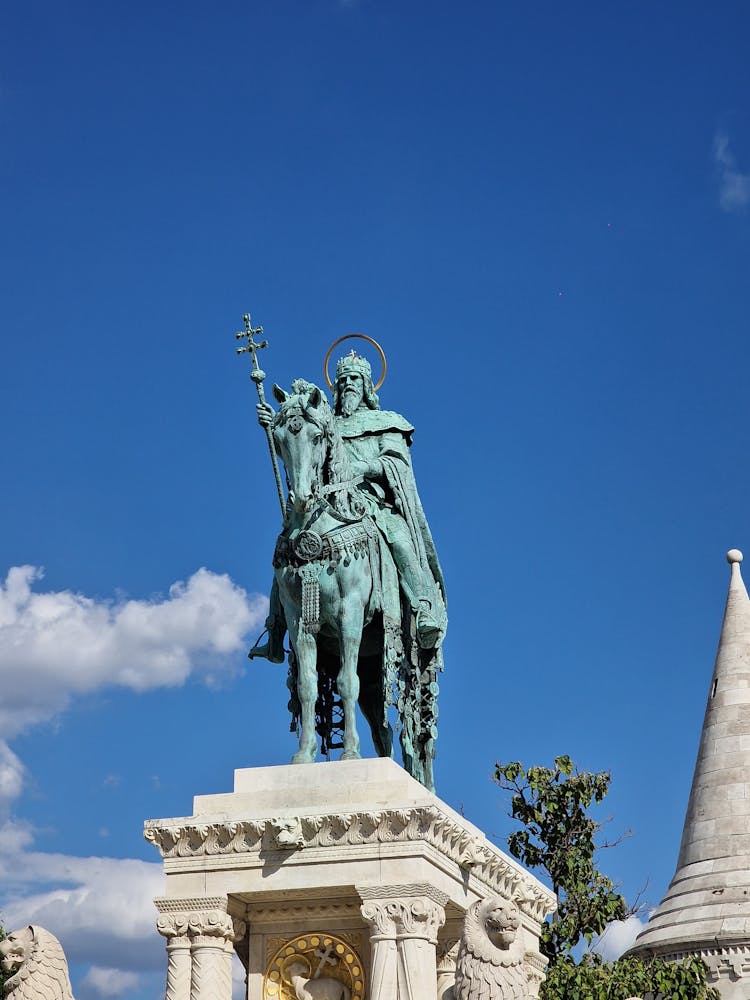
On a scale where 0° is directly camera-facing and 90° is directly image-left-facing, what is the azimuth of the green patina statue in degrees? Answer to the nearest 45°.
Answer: approximately 45°

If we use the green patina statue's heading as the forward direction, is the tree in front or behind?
behind
